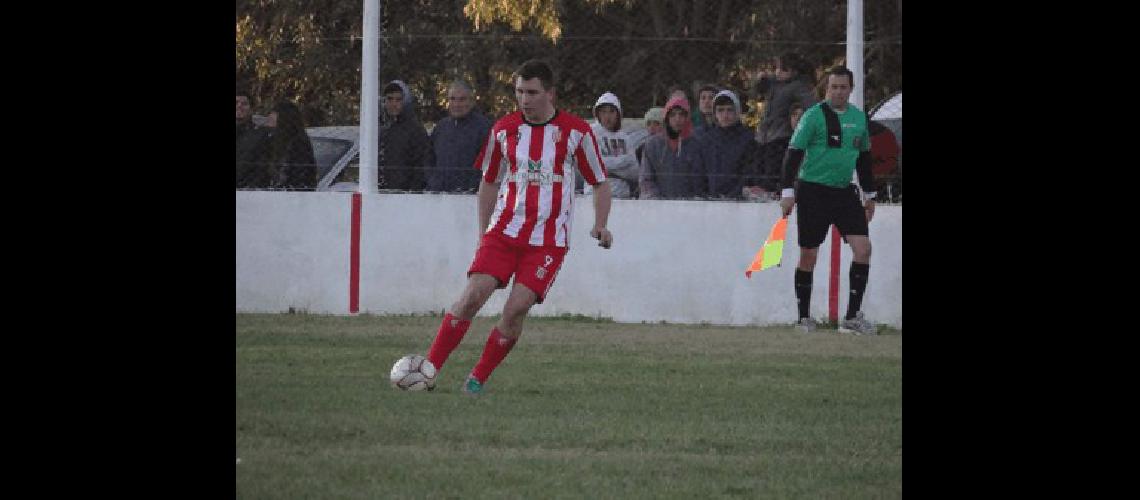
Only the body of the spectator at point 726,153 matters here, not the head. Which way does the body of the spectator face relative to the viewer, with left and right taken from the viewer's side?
facing the viewer

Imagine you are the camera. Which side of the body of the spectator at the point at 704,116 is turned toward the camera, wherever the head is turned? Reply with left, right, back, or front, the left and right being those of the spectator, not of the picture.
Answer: front

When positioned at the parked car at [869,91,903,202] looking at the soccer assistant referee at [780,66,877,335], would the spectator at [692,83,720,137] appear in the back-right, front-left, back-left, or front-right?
front-right

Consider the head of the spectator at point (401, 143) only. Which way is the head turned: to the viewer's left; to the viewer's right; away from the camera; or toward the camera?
toward the camera

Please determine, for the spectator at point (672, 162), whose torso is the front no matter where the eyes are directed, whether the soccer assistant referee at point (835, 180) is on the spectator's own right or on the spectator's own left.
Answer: on the spectator's own left

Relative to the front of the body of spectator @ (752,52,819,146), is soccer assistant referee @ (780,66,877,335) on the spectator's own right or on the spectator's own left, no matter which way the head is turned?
on the spectator's own left

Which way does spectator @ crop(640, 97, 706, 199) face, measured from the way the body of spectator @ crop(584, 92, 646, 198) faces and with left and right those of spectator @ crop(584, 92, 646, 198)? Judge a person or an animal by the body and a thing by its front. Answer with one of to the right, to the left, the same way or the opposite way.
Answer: the same way

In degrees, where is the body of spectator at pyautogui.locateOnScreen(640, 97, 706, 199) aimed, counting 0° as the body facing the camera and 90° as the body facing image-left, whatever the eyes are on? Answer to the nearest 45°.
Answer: approximately 0°

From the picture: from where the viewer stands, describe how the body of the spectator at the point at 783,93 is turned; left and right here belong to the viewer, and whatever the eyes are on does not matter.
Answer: facing the viewer and to the left of the viewer

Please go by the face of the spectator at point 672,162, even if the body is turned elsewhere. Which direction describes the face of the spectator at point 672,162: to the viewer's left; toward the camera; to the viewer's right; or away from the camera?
toward the camera

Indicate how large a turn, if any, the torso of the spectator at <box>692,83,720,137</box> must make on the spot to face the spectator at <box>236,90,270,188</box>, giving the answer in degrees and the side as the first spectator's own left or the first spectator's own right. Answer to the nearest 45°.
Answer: approximately 90° to the first spectator's own right

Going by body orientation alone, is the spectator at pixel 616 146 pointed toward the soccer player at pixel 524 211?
yes

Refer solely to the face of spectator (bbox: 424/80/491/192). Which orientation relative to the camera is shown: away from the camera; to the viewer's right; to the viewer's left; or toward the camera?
toward the camera

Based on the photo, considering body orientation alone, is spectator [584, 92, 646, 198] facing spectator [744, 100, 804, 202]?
no
